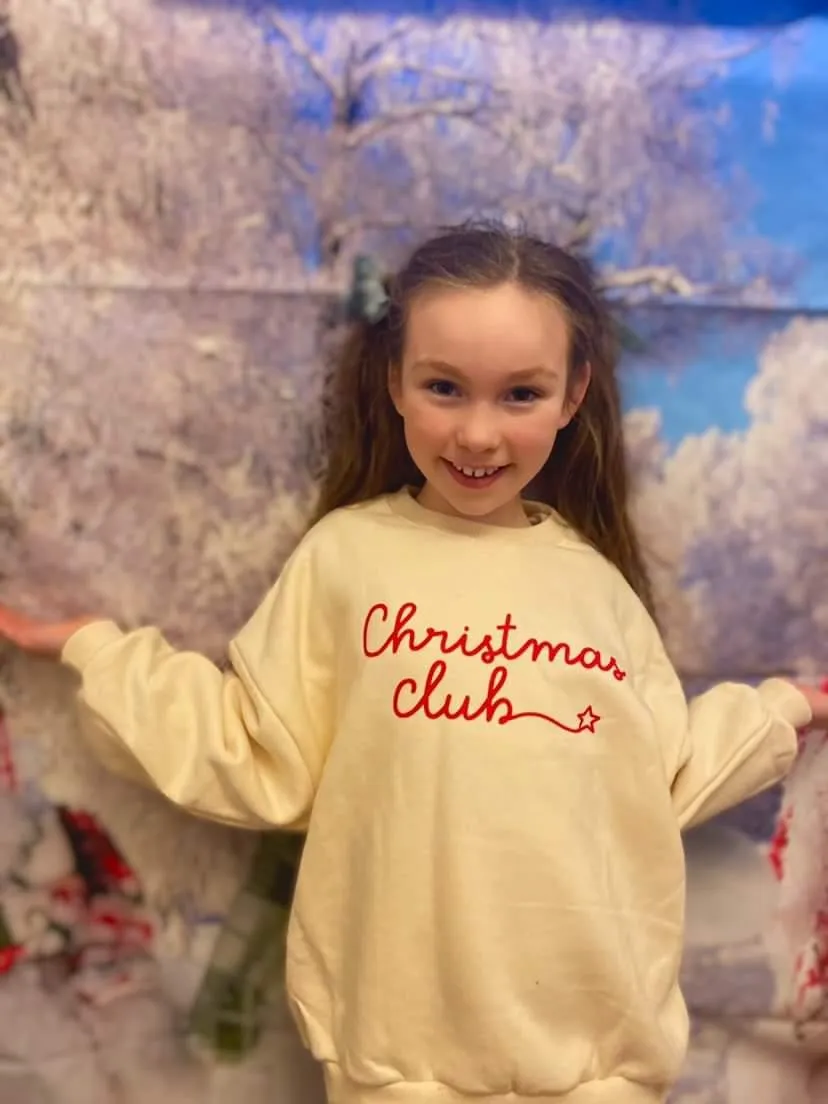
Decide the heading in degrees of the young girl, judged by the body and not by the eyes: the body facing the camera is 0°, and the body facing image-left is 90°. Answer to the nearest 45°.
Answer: approximately 0°
